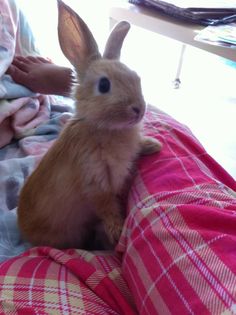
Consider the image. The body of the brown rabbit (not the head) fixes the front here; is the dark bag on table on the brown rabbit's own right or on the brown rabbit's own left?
on the brown rabbit's own left

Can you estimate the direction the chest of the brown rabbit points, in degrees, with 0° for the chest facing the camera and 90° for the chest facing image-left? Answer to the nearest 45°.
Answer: approximately 315°
